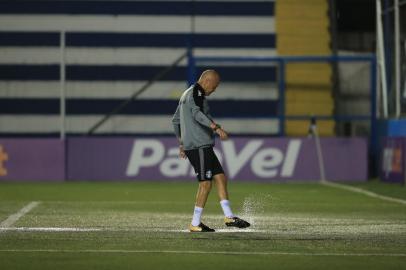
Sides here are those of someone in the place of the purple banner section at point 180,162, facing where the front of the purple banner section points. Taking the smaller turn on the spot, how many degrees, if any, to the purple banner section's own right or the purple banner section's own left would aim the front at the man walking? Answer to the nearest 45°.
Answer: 0° — it already faces them

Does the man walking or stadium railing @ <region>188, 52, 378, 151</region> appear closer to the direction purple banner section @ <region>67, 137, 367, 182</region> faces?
the man walking

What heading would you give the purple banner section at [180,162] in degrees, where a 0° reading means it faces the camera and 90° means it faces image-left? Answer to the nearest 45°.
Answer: approximately 0°

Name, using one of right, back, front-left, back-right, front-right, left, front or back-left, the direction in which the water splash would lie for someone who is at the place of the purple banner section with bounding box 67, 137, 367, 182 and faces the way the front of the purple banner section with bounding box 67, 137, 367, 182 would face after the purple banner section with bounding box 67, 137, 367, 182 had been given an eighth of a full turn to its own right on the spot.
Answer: front-left

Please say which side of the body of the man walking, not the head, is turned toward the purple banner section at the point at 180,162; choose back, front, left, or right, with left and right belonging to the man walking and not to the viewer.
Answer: left

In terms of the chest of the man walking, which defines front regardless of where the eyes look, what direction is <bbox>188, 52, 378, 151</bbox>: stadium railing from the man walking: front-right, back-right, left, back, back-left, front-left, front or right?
left

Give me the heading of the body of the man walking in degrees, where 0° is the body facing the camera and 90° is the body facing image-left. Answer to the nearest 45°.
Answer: approximately 270°

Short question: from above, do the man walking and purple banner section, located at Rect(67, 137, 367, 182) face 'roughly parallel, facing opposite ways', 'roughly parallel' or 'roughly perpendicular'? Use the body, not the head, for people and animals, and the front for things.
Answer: roughly perpendicular

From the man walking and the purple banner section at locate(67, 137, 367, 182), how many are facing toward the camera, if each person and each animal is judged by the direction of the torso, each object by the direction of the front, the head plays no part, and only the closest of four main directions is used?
1
